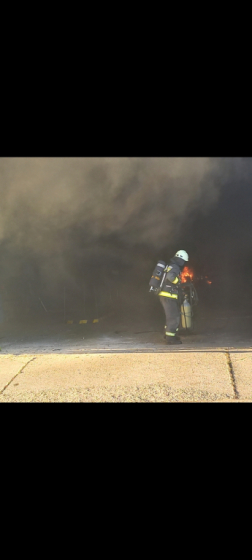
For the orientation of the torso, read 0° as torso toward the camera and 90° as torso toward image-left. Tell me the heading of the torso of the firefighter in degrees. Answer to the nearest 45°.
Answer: approximately 270°
